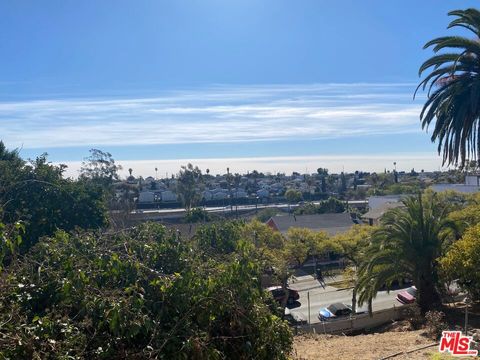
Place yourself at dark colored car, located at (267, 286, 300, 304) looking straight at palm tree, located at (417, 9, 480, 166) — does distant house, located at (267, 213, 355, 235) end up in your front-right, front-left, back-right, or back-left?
back-left
